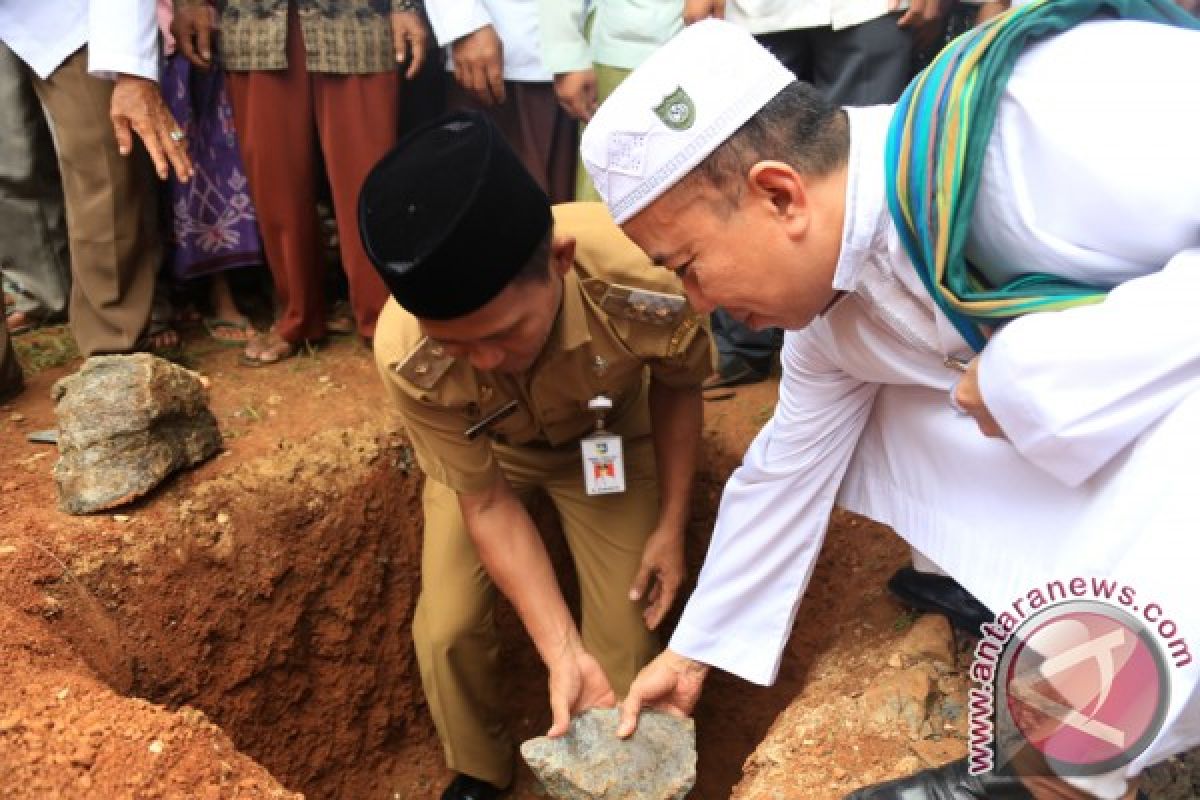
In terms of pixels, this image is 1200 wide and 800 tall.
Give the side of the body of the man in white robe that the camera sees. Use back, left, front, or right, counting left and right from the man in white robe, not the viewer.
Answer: left

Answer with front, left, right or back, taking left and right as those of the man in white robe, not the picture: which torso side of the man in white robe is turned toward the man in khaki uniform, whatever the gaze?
front

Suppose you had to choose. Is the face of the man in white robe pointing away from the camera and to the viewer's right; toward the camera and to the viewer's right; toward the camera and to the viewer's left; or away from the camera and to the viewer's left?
toward the camera and to the viewer's left

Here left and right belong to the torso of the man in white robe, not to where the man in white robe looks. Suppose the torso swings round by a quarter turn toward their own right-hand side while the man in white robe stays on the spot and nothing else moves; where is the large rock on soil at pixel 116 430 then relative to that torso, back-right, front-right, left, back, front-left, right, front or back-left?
left
